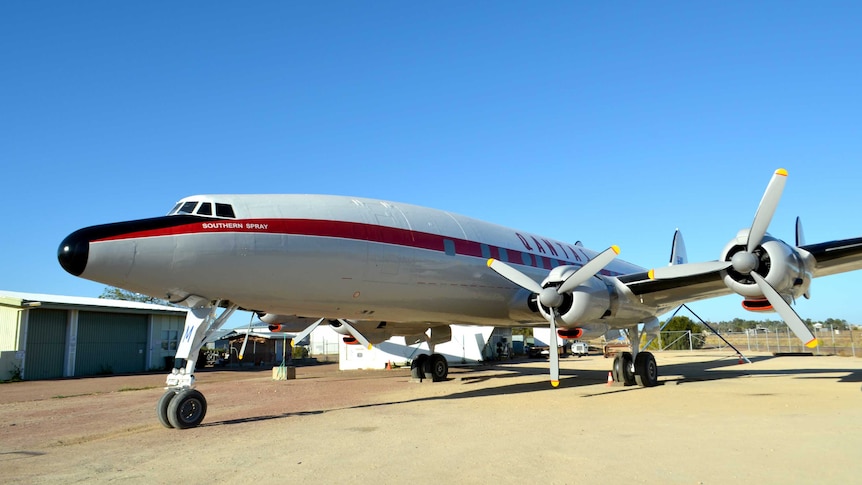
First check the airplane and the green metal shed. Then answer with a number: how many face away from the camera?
0

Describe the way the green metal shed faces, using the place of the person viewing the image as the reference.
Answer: facing the viewer and to the right of the viewer

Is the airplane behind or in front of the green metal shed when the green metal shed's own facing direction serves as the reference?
in front

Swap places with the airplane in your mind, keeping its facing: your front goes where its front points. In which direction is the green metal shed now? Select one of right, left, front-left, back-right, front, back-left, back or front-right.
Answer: right
